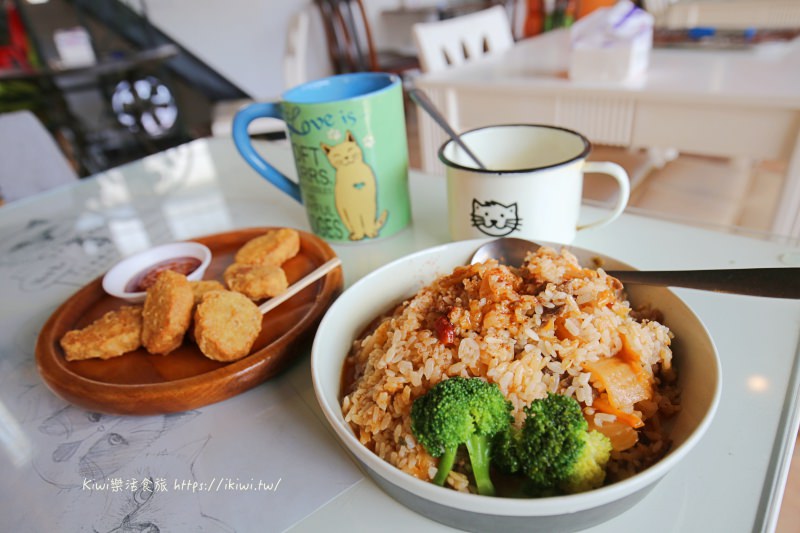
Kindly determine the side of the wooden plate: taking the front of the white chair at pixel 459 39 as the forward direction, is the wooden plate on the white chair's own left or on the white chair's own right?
on the white chair's own right

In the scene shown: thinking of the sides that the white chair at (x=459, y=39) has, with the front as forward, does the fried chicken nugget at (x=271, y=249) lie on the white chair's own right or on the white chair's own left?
on the white chair's own right

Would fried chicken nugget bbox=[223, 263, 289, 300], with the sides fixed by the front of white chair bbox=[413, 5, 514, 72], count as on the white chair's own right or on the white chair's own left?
on the white chair's own right

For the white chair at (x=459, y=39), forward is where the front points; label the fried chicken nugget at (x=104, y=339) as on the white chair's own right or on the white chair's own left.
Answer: on the white chair's own right

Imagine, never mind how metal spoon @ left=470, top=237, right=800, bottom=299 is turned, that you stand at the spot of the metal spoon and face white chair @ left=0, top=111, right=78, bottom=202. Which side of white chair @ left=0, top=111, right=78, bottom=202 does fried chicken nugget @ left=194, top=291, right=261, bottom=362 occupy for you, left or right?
left

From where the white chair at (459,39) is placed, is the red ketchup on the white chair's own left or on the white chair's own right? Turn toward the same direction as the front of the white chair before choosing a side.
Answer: on the white chair's own right

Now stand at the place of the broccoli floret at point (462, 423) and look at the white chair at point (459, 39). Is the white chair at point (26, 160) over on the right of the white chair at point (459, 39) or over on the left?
left
